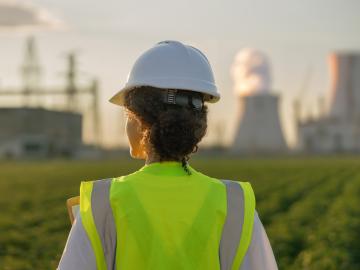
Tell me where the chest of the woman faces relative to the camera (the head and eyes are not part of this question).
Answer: away from the camera

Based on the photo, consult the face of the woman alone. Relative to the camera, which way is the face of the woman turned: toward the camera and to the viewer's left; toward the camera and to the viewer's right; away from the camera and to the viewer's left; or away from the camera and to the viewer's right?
away from the camera and to the viewer's left
